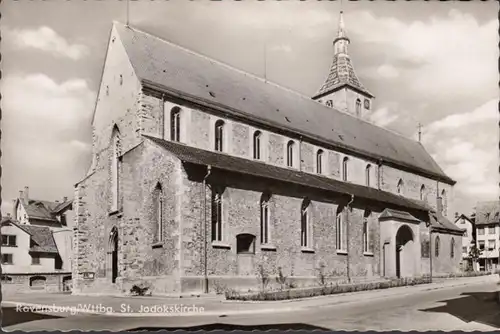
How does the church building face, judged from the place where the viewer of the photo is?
facing the viewer and to the left of the viewer
